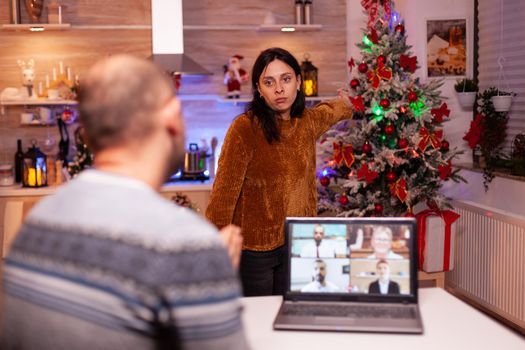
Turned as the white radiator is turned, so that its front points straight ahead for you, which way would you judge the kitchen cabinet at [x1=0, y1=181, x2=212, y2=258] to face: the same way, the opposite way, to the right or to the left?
to the left

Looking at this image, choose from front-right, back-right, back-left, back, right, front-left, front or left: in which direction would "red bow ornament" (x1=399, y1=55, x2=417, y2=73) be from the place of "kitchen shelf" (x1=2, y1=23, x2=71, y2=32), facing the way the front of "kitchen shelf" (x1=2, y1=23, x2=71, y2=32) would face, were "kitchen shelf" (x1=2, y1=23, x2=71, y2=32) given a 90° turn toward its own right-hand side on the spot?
back-left

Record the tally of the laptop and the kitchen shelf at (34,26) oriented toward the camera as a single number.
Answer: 2

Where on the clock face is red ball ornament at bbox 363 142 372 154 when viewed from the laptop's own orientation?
The red ball ornament is roughly at 6 o'clock from the laptop.

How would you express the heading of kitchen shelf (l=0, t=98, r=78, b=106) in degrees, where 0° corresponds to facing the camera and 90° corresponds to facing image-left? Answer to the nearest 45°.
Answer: approximately 0°

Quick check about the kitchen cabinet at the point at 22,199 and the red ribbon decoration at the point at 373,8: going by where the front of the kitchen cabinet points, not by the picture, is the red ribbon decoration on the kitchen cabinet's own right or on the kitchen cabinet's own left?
on the kitchen cabinet's own left

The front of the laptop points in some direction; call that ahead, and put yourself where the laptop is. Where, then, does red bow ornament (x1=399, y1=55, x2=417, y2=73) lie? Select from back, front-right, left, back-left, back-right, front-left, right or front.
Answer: back

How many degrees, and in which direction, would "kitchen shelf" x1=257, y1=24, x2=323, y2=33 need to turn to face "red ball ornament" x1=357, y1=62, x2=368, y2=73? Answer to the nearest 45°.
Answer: approximately 45° to its left
